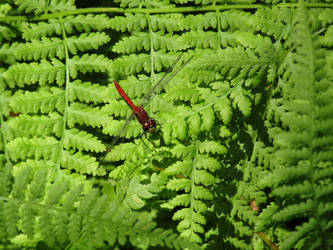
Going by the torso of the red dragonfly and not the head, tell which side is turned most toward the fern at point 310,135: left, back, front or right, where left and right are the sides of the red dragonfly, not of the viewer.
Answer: front

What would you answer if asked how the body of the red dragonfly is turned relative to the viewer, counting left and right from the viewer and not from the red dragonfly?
facing the viewer and to the right of the viewer
